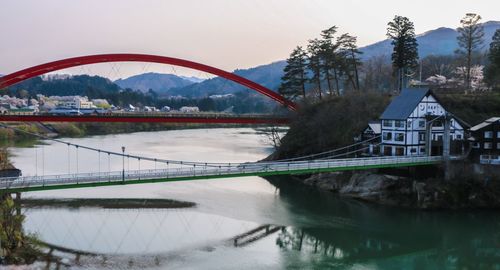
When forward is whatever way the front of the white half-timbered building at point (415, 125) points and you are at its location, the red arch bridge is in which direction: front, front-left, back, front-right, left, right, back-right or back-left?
back-right

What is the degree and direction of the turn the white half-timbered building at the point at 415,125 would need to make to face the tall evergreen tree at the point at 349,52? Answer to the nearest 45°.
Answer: approximately 180°

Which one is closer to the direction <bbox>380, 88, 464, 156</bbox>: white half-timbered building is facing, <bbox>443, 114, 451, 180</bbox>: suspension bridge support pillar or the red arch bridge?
the suspension bridge support pillar

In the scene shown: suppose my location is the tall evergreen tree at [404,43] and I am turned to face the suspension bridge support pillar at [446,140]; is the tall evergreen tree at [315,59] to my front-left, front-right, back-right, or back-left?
back-right

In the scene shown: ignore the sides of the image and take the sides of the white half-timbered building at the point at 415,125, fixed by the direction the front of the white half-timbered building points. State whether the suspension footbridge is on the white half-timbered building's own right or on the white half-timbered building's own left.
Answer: on the white half-timbered building's own right

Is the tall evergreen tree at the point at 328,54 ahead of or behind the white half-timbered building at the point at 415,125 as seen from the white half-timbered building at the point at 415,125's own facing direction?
behind

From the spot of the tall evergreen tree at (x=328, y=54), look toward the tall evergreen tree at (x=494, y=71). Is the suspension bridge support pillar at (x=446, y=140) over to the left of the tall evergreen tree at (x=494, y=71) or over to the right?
right

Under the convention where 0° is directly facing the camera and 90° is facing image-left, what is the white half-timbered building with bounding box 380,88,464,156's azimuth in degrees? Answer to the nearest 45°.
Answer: approximately 315°

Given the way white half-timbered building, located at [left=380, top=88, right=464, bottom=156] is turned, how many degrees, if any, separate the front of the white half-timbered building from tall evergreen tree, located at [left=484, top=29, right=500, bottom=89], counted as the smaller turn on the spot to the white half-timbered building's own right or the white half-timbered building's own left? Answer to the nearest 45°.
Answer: approximately 90° to the white half-timbered building's own left

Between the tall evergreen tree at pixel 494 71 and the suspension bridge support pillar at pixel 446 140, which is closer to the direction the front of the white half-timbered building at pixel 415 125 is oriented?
the suspension bridge support pillar

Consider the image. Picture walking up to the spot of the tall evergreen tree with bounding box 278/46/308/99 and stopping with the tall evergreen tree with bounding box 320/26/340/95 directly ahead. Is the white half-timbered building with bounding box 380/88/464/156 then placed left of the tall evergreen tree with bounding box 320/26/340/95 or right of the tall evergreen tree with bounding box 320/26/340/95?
right
